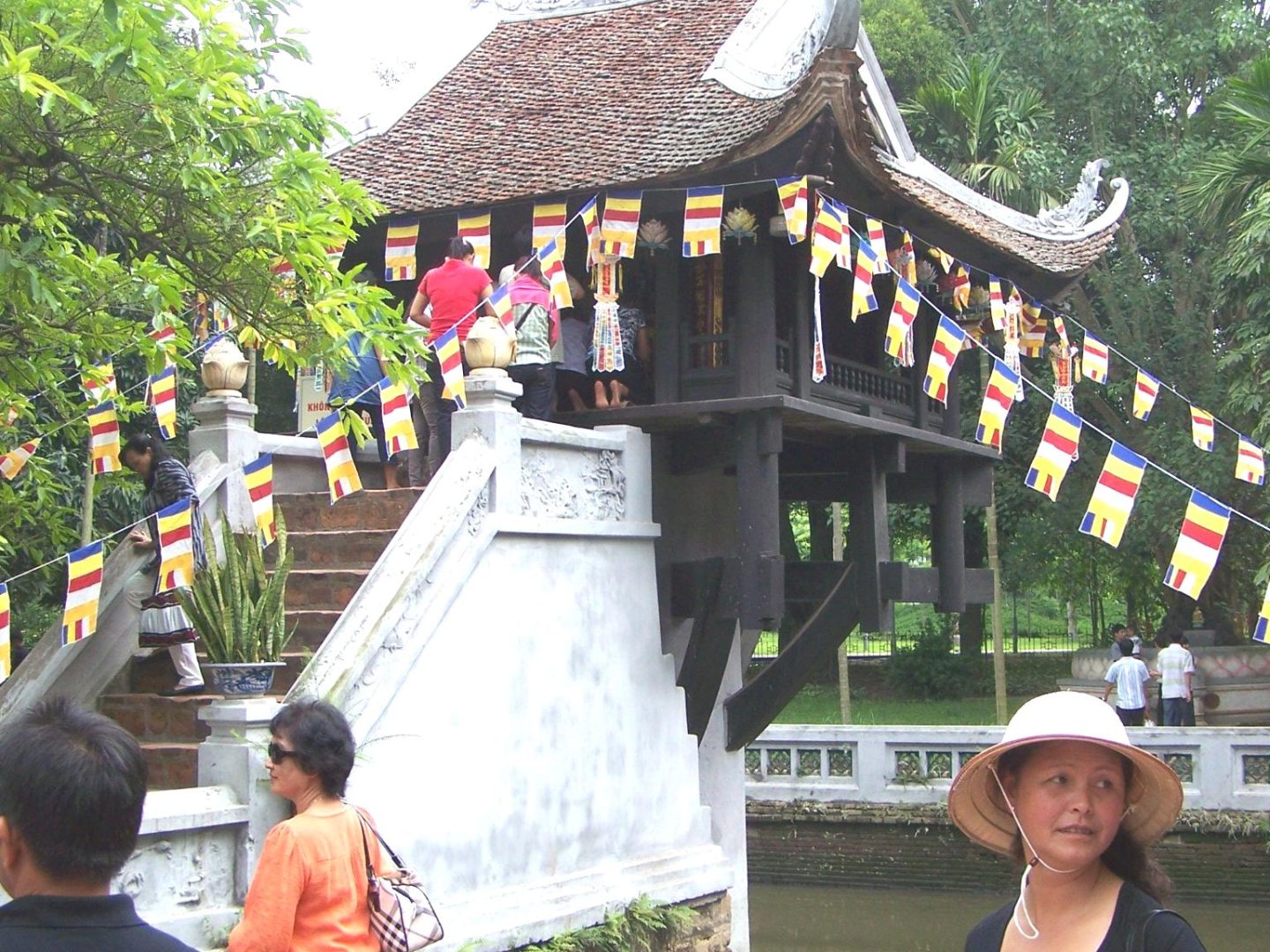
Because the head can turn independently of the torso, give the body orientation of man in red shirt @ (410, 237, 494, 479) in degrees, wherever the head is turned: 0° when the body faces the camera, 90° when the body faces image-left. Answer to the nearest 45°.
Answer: approximately 180°

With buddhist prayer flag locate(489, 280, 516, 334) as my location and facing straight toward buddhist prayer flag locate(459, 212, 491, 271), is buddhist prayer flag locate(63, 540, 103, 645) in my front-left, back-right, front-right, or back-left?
back-left

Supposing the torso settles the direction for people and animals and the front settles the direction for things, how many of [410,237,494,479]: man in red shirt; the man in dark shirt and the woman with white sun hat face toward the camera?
1

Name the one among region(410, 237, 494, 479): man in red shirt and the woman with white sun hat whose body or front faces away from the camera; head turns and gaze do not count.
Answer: the man in red shirt

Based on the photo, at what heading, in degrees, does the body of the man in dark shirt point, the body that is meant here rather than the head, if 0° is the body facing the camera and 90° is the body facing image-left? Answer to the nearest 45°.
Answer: approximately 135°

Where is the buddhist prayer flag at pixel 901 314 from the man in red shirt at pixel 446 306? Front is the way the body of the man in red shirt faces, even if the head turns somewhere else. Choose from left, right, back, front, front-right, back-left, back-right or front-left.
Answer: right

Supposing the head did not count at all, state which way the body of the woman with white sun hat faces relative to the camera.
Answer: toward the camera

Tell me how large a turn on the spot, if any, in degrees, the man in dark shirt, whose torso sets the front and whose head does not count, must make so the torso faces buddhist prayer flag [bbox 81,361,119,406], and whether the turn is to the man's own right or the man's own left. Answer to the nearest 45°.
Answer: approximately 45° to the man's own right

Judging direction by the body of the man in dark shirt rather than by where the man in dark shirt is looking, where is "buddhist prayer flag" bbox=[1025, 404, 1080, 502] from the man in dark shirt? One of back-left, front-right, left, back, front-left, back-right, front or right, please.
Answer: right

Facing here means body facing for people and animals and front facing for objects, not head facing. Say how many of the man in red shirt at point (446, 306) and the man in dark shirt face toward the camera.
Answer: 0

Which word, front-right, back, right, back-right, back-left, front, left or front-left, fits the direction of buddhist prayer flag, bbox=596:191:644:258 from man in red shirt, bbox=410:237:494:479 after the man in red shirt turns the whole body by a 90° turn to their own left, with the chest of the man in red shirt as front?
back

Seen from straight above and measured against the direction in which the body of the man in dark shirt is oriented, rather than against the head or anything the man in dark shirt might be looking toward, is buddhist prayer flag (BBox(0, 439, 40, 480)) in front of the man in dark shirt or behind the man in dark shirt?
in front

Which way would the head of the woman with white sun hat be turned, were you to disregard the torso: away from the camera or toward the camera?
toward the camera
